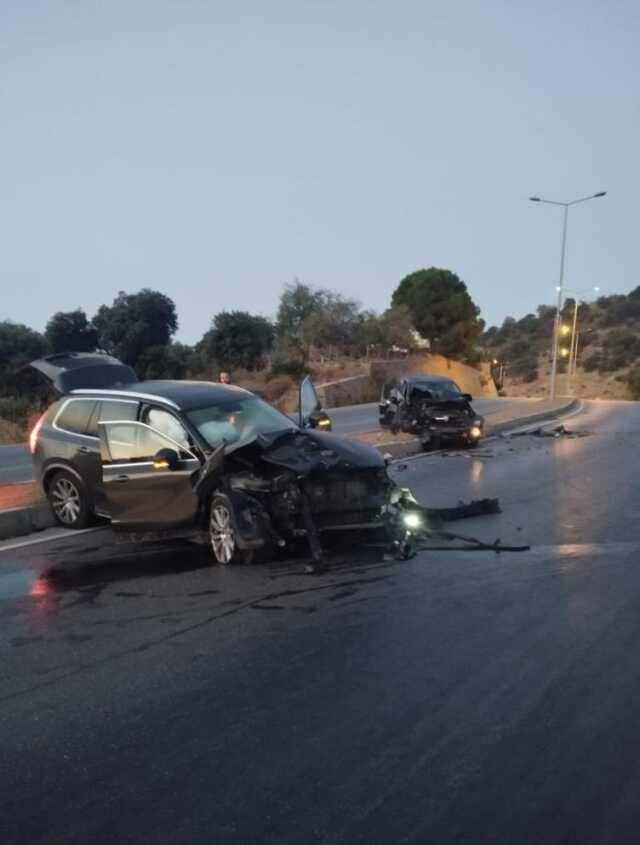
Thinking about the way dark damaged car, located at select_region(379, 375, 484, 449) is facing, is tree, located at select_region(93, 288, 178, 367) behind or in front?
behind

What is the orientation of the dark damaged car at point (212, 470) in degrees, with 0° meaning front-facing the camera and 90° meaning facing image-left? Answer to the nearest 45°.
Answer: approximately 315°

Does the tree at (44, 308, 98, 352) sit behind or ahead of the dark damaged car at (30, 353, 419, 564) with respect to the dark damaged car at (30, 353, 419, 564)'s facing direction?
behind

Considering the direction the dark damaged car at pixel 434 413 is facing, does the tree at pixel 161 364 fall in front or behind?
behind

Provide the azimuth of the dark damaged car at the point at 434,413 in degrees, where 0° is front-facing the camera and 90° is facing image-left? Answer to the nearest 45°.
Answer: approximately 315°

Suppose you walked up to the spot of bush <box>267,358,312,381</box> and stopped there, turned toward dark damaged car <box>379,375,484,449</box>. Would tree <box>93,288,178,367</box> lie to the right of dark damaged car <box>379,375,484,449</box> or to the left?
right

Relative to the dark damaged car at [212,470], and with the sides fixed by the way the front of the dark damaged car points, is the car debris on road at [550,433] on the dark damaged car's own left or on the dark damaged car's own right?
on the dark damaged car's own left

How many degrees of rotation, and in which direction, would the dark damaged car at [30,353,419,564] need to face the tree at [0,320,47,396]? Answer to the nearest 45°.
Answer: approximately 135° to its left

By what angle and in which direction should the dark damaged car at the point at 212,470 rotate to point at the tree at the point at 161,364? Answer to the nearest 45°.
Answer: approximately 135° to its left
